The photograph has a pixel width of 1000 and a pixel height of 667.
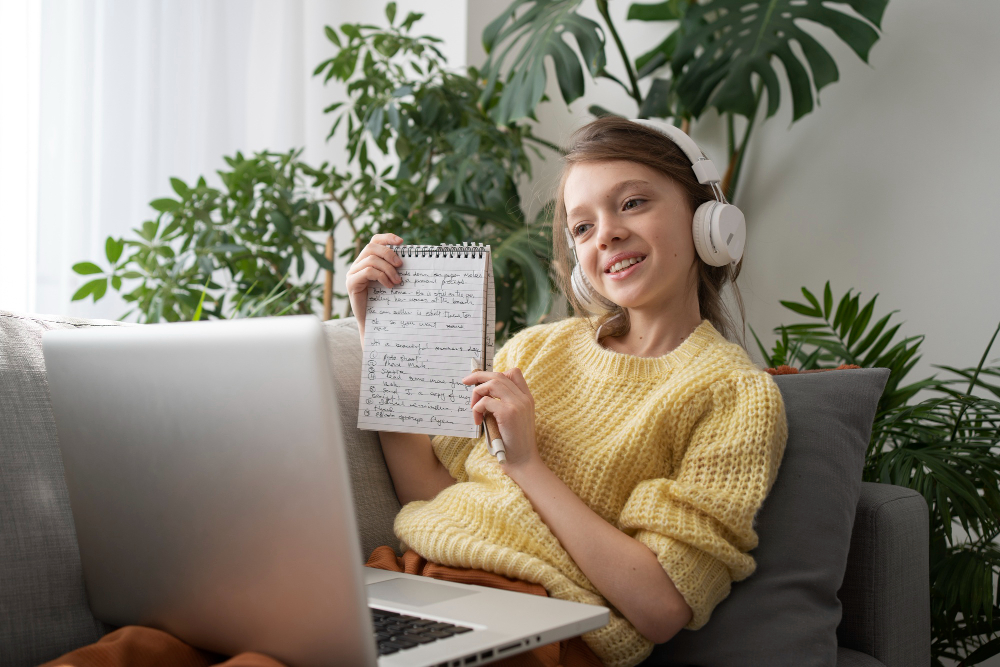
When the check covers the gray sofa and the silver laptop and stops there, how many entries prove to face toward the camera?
1

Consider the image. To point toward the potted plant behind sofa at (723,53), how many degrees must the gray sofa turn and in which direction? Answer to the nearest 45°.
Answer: approximately 180°

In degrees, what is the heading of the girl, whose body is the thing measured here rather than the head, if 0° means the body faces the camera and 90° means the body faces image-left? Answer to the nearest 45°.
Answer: approximately 45°

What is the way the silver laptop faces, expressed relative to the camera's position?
facing away from the viewer and to the right of the viewer

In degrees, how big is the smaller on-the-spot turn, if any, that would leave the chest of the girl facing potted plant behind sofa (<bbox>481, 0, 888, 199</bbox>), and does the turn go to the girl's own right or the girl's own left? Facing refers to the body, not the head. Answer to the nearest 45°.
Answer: approximately 135° to the girl's own right
